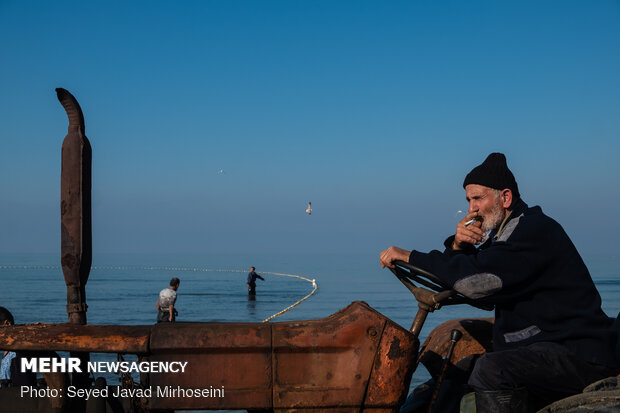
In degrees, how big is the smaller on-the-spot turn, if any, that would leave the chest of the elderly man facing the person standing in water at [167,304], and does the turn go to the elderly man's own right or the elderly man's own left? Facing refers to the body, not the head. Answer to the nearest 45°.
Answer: approximately 45° to the elderly man's own right

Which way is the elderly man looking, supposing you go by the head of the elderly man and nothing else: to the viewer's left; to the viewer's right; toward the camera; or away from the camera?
to the viewer's left

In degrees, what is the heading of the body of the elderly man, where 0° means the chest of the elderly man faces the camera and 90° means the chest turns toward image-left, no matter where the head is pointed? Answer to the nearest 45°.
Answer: approximately 90°
